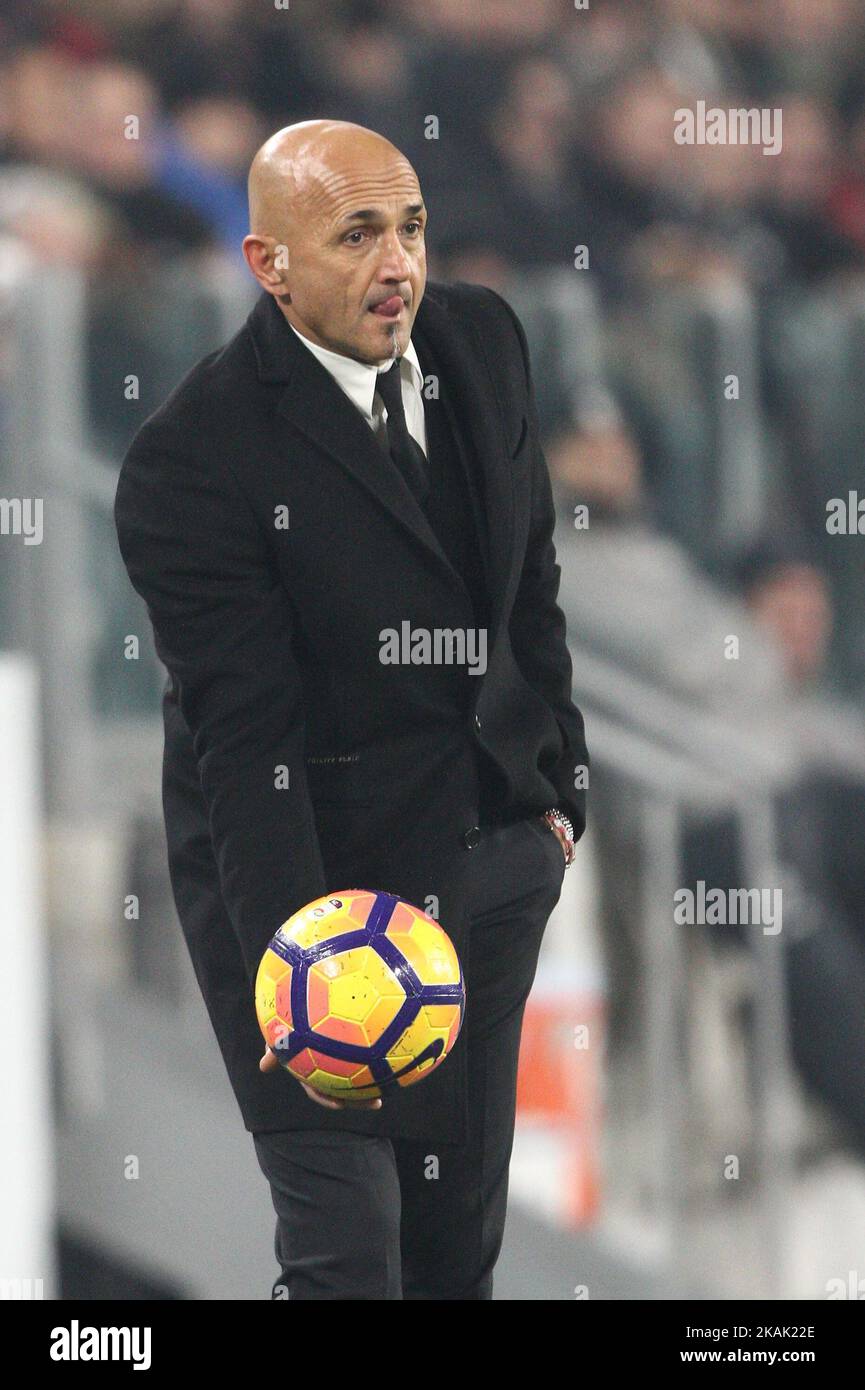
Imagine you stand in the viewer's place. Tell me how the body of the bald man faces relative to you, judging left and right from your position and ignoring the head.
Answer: facing the viewer and to the right of the viewer

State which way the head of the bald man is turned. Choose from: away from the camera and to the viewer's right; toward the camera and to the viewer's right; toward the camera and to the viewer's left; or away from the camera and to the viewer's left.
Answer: toward the camera and to the viewer's right
